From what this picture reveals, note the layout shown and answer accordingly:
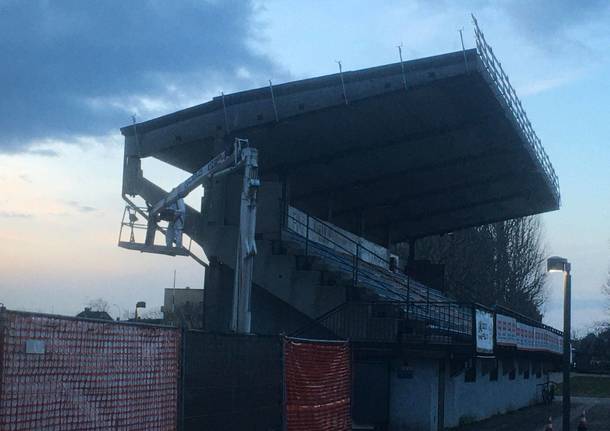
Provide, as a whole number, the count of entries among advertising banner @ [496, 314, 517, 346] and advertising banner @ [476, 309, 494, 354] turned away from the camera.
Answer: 0

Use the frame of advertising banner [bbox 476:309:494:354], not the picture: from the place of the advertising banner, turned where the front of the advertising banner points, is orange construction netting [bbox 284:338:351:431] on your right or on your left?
on your right

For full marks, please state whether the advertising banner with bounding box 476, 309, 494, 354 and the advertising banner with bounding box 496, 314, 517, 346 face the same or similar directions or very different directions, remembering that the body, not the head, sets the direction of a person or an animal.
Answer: same or similar directions

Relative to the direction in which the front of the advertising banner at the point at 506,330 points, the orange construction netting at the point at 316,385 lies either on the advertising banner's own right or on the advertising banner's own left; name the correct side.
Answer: on the advertising banner's own right

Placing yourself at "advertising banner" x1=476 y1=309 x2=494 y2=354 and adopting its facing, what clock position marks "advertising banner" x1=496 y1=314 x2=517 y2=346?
"advertising banner" x1=496 y1=314 x2=517 y2=346 is roughly at 8 o'clock from "advertising banner" x1=476 y1=309 x2=494 y2=354.
